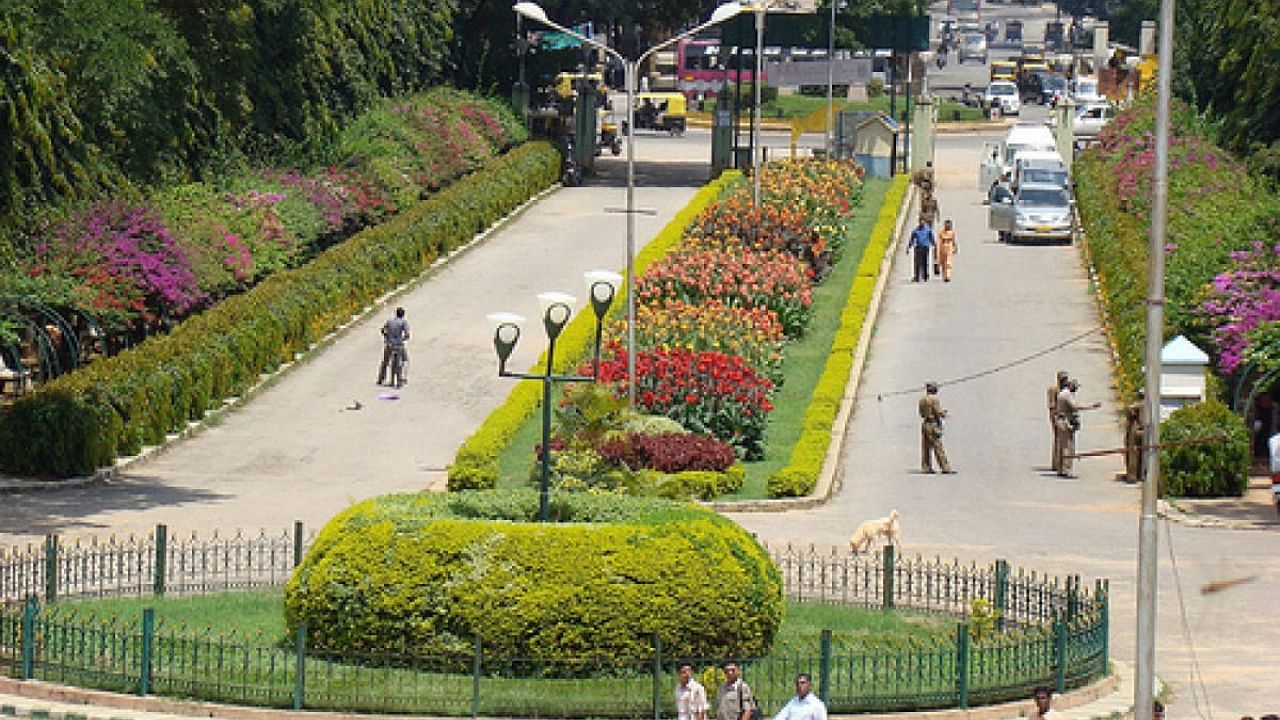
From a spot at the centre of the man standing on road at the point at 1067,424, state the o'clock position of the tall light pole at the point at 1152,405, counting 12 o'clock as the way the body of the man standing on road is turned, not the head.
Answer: The tall light pole is roughly at 3 o'clock from the man standing on road.

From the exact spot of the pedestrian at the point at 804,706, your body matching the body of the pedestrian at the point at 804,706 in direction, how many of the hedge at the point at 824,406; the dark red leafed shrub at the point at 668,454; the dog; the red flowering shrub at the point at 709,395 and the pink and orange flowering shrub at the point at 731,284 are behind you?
5

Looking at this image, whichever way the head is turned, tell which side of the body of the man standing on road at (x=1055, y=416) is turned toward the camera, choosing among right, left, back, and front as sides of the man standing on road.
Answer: right
